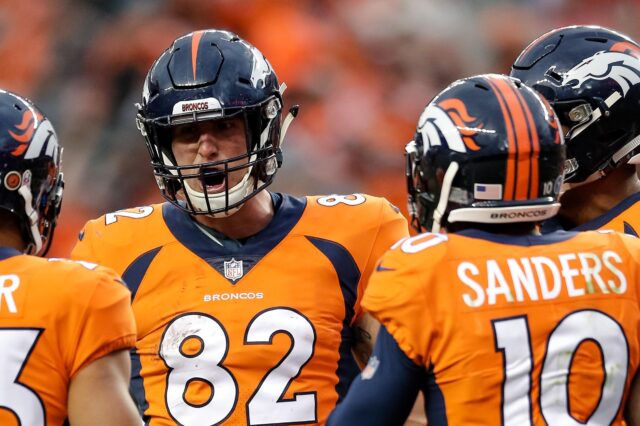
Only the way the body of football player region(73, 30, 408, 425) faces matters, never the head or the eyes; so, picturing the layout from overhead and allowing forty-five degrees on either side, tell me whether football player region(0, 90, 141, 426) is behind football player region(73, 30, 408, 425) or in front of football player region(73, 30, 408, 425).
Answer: in front

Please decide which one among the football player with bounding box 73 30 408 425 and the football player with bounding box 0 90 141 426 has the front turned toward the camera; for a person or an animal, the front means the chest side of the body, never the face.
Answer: the football player with bounding box 73 30 408 425

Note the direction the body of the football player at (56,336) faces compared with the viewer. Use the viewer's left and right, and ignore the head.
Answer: facing away from the viewer and to the right of the viewer

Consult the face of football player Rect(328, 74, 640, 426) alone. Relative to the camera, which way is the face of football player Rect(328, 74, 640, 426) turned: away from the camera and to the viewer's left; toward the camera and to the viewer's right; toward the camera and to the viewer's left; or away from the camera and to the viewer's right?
away from the camera and to the viewer's left

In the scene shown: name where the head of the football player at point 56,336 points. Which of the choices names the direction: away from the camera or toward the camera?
away from the camera

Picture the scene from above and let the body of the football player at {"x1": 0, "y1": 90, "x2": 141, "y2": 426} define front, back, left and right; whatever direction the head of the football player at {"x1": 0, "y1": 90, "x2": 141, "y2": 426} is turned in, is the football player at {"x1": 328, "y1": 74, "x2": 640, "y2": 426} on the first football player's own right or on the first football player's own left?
on the first football player's own right

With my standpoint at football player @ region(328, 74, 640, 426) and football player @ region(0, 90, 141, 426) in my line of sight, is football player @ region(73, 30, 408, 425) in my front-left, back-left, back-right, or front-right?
front-right

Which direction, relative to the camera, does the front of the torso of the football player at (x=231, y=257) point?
toward the camera

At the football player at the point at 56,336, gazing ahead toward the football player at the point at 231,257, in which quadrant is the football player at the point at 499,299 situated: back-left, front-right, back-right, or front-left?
front-right

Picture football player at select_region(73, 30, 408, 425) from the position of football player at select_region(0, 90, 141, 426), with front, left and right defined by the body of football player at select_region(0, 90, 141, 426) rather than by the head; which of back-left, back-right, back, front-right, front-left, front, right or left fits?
front
